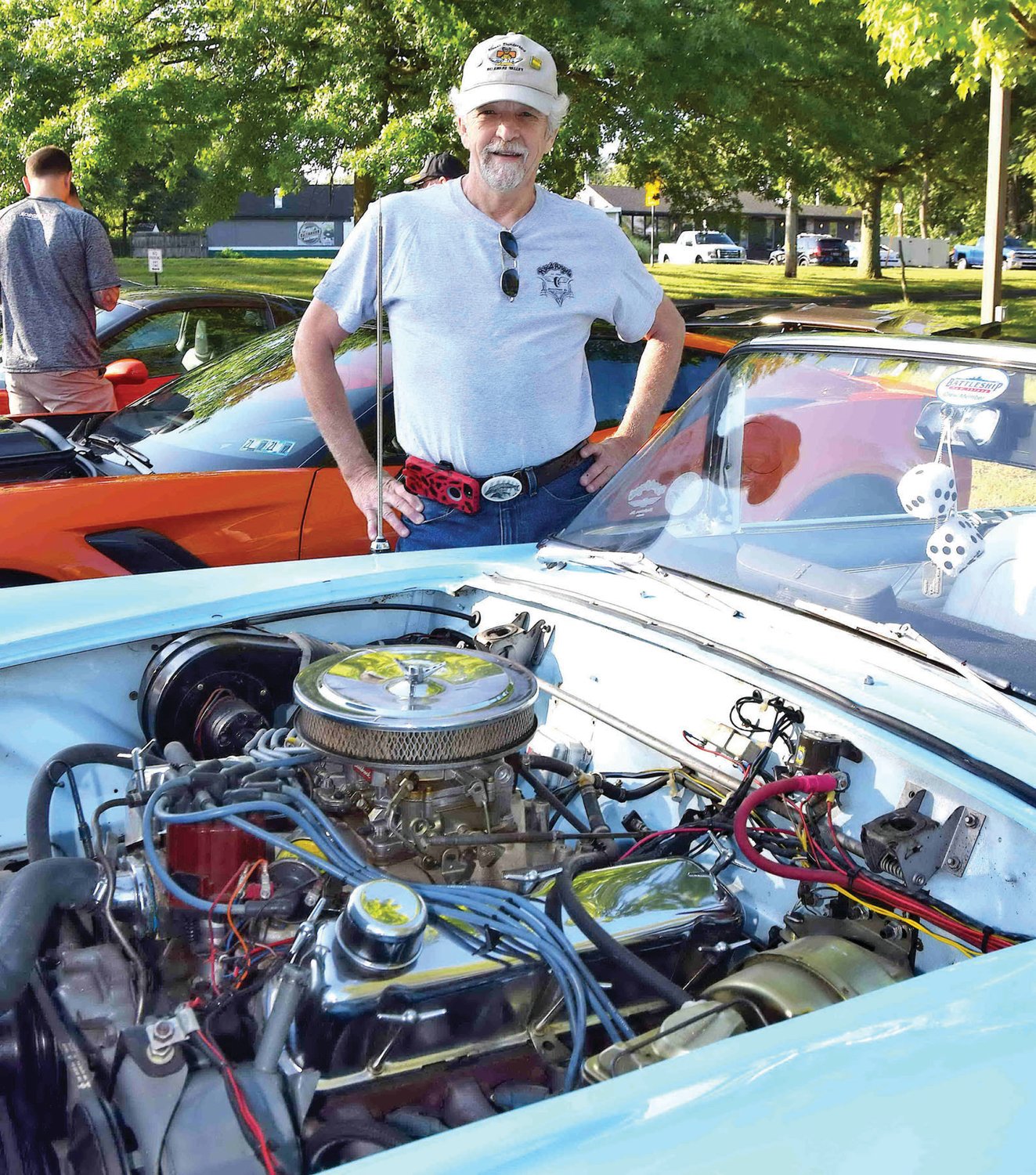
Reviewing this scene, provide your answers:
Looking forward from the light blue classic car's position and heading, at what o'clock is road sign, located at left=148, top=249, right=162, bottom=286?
The road sign is roughly at 4 o'clock from the light blue classic car.

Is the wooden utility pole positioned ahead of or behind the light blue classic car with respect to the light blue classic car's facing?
behind

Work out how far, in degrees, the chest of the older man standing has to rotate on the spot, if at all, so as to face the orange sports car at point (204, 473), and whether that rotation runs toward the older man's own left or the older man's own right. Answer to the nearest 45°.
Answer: approximately 135° to the older man's own right

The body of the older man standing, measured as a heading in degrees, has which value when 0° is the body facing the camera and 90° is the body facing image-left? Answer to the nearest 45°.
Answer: approximately 0°

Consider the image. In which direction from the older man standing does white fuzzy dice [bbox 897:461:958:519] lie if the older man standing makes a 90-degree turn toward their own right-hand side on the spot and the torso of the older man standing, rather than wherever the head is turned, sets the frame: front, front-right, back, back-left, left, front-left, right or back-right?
back-left

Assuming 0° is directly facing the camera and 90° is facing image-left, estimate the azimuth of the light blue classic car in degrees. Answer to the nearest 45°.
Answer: approximately 45°

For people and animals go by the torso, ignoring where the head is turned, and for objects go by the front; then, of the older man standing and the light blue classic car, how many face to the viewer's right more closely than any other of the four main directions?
0

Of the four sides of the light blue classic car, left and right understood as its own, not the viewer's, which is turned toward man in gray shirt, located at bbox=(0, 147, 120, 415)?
right

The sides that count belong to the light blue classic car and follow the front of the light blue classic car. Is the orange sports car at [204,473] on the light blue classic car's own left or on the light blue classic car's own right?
on the light blue classic car's own right

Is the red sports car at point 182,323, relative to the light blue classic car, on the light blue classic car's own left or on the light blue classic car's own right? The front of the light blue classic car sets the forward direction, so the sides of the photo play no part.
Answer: on the light blue classic car's own right
